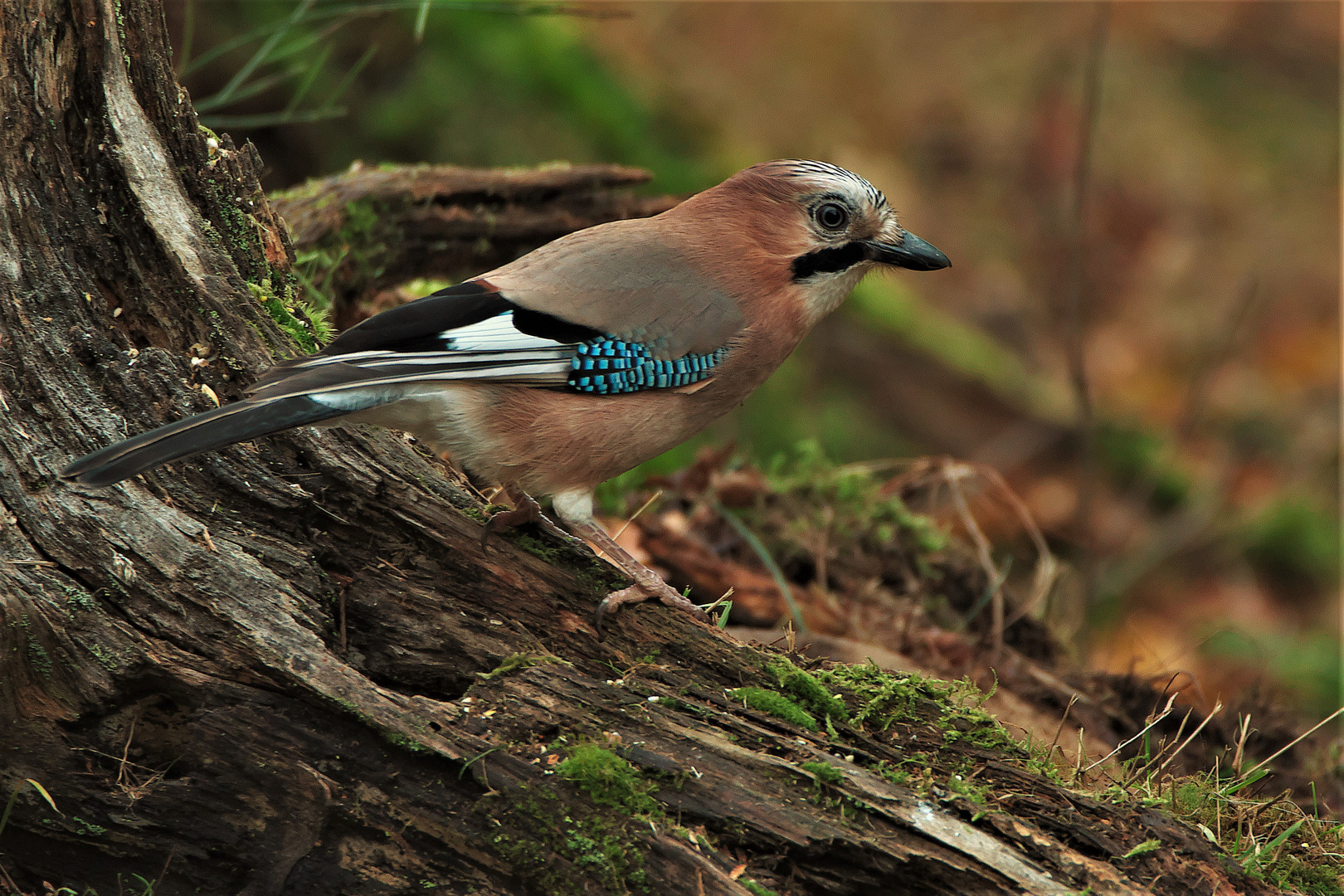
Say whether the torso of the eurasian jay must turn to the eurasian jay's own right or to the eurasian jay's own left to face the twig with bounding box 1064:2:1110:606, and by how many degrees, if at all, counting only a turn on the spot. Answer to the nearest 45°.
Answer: approximately 45° to the eurasian jay's own left

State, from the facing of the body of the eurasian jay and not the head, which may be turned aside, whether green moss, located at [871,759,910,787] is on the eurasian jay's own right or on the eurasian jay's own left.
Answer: on the eurasian jay's own right

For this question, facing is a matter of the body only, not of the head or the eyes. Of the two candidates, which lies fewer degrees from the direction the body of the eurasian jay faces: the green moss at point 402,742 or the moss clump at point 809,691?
the moss clump

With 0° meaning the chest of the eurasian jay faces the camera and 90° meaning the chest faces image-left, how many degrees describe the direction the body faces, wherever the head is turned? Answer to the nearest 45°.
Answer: approximately 270°

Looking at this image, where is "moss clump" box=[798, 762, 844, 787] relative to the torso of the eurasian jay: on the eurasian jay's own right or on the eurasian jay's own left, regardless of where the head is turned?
on the eurasian jay's own right

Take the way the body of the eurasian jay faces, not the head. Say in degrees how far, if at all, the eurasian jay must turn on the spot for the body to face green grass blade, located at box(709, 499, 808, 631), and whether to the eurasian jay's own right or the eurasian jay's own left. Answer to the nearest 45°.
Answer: approximately 45° to the eurasian jay's own left

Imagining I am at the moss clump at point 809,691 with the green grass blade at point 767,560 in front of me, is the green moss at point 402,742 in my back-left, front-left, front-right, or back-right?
back-left

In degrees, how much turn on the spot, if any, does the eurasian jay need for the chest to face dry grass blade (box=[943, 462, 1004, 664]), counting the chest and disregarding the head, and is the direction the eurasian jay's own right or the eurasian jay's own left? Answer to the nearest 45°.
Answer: approximately 45° to the eurasian jay's own left

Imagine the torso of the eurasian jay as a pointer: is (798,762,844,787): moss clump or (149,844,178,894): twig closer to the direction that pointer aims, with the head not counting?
the moss clump
